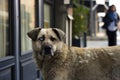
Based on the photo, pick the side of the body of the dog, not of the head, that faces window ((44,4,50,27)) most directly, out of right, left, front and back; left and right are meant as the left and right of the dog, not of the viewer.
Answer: right

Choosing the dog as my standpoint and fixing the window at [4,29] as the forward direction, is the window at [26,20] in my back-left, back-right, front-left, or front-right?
front-right

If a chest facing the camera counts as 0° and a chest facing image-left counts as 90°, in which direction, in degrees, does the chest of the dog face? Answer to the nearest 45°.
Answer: approximately 90°
